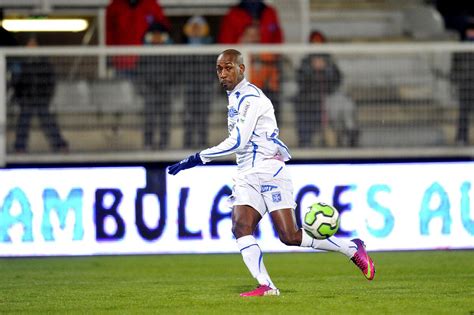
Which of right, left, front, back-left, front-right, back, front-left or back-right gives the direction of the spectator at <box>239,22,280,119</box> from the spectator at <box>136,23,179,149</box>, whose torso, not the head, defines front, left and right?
left

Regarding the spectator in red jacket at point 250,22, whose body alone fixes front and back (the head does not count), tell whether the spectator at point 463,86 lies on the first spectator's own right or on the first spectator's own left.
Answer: on the first spectator's own left

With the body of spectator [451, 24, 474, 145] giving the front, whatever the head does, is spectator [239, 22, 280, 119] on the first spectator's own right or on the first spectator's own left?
on the first spectator's own right

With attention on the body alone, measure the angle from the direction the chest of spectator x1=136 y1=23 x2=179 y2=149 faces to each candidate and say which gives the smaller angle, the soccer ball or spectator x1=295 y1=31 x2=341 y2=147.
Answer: the soccer ball

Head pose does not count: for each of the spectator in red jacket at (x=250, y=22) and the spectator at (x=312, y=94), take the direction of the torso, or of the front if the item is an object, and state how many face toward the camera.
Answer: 2

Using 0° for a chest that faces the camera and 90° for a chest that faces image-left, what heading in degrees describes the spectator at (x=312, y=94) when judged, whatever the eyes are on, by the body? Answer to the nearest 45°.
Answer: approximately 0°

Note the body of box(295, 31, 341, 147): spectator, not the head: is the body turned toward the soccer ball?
yes

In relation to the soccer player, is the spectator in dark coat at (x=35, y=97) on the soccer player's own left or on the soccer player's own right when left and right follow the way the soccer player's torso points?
on the soccer player's own right
